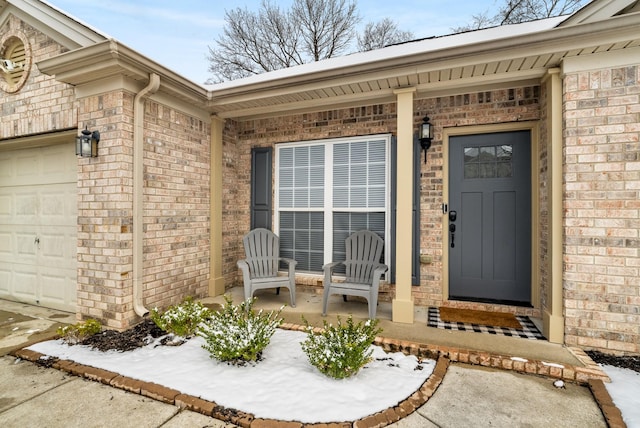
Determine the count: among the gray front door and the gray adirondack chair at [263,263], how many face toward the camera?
2

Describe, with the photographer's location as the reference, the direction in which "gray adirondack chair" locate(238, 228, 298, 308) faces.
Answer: facing the viewer

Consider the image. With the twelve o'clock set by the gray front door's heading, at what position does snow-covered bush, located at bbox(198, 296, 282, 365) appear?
The snow-covered bush is roughly at 1 o'clock from the gray front door.

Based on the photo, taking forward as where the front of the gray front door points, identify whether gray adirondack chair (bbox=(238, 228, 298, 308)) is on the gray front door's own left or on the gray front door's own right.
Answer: on the gray front door's own right

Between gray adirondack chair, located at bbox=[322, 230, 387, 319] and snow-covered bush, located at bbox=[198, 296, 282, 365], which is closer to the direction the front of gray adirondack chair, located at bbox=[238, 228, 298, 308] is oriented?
the snow-covered bush

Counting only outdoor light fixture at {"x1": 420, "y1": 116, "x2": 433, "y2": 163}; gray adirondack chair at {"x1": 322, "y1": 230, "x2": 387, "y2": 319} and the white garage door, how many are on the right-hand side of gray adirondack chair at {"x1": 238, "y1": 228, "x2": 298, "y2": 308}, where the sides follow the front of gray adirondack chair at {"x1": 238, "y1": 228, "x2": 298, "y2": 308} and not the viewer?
1

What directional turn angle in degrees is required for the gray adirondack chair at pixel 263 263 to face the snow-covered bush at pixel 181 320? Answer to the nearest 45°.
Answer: approximately 45° to its right

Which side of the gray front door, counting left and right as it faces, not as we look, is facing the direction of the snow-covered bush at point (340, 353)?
front

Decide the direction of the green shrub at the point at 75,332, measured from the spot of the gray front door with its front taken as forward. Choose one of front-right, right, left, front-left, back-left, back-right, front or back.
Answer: front-right

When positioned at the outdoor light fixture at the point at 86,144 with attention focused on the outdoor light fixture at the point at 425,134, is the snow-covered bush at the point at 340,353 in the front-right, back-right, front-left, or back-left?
front-right

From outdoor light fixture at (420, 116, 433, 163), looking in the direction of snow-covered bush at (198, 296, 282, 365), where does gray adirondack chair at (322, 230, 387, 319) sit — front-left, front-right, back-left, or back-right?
front-right

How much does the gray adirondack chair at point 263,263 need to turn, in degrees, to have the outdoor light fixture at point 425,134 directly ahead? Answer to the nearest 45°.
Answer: approximately 90° to its left

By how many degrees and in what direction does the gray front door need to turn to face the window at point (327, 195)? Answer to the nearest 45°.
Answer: approximately 90° to its right
